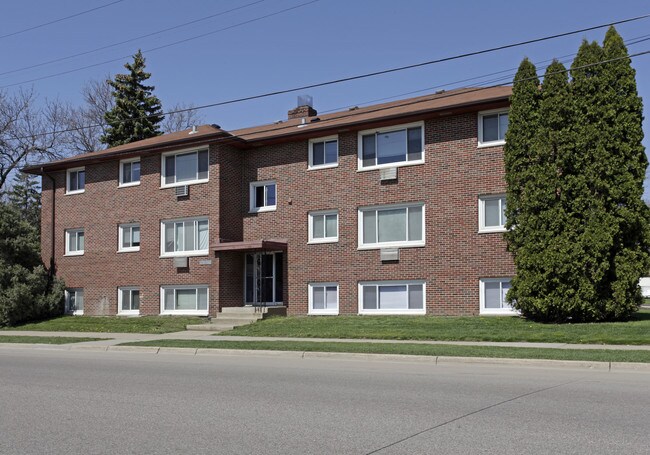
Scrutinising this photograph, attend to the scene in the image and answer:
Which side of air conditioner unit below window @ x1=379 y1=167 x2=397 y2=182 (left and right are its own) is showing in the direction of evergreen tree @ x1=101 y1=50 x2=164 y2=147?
right

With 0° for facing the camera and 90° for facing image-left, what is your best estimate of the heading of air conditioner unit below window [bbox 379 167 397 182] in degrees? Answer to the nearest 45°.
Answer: approximately 45°

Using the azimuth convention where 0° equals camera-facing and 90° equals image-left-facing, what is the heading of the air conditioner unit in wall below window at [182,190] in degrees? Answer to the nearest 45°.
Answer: approximately 45°

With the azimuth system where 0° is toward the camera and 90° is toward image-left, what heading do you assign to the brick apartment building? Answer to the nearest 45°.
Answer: approximately 45°

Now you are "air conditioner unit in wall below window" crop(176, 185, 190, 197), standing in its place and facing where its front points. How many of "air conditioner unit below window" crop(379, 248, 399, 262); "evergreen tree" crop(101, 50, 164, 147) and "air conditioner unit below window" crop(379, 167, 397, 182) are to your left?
2

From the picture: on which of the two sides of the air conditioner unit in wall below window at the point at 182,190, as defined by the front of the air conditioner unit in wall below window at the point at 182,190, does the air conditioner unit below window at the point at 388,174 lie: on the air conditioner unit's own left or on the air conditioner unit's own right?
on the air conditioner unit's own left

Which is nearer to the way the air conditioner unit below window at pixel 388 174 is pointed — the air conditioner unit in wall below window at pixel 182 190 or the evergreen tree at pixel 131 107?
the air conditioner unit in wall below window

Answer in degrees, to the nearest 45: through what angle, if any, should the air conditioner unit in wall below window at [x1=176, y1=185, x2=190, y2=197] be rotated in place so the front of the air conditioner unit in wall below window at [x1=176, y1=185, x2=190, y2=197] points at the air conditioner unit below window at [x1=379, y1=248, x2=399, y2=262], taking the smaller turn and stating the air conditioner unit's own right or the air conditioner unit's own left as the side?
approximately 90° to the air conditioner unit's own left

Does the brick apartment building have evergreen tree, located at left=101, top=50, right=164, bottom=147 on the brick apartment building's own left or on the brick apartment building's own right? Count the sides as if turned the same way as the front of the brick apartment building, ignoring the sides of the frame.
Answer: on the brick apartment building's own right
